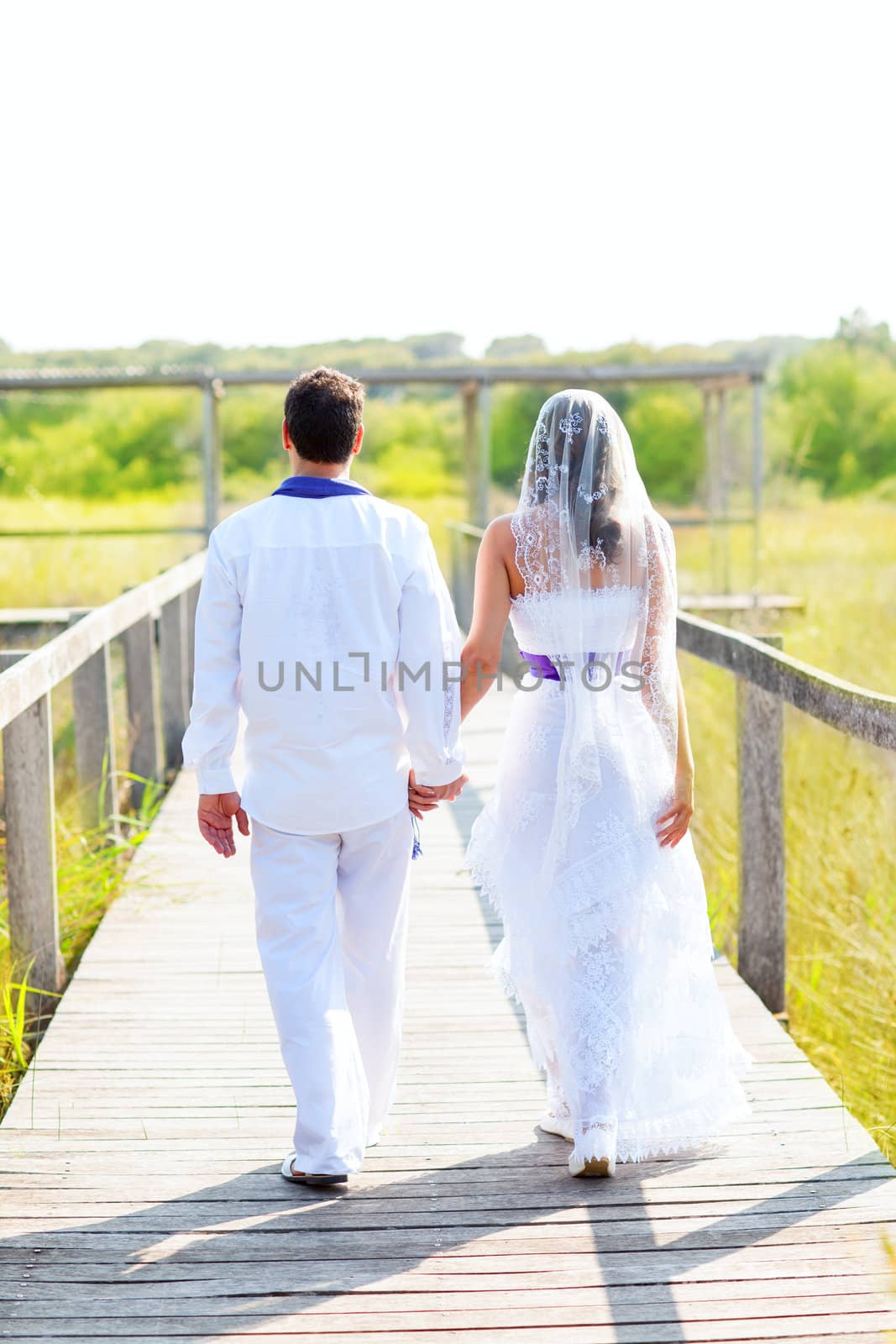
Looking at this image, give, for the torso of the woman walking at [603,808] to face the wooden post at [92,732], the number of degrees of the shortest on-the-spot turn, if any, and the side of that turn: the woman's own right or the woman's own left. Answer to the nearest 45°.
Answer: approximately 45° to the woman's own left

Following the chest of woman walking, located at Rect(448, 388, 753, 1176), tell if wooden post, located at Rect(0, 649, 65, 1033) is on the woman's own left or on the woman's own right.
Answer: on the woman's own left

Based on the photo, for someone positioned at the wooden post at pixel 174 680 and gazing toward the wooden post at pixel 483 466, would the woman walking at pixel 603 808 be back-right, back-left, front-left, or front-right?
back-right

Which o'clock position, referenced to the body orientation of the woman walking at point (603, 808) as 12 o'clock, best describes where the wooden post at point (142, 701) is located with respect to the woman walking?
The wooden post is roughly at 11 o'clock from the woman walking.

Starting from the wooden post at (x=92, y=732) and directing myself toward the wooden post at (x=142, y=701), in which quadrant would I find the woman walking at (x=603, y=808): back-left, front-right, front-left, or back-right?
back-right

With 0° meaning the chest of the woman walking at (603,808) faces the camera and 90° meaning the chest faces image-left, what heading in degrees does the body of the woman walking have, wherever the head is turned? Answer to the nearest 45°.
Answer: approximately 180°
